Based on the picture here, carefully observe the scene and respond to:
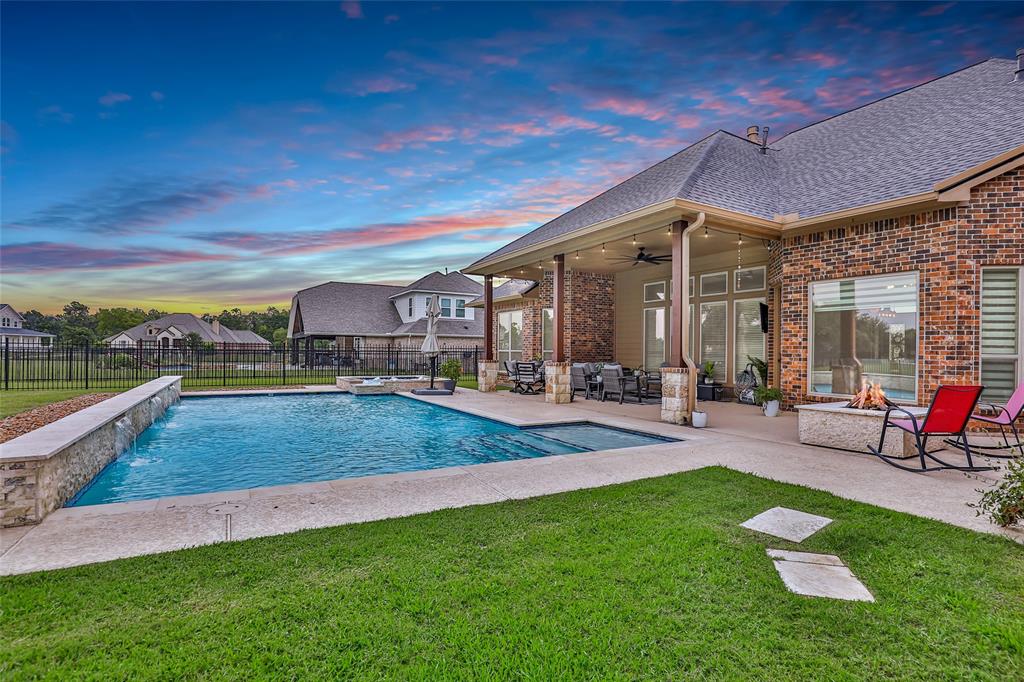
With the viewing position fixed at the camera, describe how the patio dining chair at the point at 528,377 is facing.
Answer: facing away from the viewer and to the right of the viewer

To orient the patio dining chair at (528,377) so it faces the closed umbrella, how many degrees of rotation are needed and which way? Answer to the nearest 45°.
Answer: approximately 135° to its left

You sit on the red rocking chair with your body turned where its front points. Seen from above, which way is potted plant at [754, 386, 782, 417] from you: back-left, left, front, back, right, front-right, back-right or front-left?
front

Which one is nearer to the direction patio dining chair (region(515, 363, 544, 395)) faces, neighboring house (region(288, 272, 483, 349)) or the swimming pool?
the neighboring house

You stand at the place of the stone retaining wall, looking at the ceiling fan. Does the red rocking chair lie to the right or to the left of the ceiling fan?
right

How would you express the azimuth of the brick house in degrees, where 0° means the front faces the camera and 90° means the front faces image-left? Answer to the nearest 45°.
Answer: approximately 225°

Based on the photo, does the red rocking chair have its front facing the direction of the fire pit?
yes

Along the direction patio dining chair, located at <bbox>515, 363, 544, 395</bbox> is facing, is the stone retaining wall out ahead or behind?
behind

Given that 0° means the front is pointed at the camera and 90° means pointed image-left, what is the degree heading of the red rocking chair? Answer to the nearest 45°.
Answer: approximately 135°
